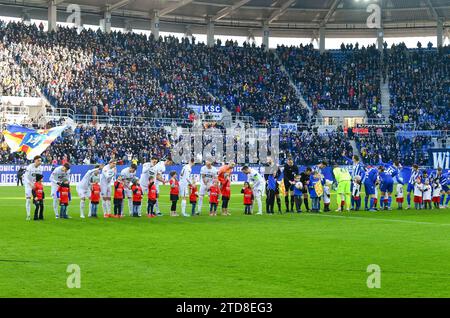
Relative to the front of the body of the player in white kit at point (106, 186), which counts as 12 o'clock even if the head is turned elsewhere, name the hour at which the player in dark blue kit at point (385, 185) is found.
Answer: The player in dark blue kit is roughly at 10 o'clock from the player in white kit.

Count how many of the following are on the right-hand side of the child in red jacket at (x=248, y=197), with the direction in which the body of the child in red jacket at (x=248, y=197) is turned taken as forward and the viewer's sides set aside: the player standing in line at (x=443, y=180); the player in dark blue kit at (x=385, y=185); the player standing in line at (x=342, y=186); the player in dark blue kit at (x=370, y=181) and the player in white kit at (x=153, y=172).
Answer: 1

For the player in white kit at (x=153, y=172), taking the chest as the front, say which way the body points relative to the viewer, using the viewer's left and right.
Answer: facing the viewer and to the right of the viewer

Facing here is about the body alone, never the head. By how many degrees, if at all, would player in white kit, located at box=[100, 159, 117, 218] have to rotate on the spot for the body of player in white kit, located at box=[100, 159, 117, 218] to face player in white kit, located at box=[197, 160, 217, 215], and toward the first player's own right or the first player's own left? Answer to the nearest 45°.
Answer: approximately 45° to the first player's own left

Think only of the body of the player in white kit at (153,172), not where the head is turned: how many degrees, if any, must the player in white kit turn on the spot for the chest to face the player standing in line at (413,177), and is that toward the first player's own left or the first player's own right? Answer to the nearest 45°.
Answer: approximately 45° to the first player's own left

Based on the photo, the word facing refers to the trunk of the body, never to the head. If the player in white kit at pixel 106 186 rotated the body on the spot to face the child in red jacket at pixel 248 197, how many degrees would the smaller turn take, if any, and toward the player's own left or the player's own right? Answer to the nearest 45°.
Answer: approximately 45° to the player's own left

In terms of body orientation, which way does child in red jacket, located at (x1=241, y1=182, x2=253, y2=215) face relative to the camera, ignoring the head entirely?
toward the camera

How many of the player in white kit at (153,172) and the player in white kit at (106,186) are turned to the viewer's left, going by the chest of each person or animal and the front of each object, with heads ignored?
0

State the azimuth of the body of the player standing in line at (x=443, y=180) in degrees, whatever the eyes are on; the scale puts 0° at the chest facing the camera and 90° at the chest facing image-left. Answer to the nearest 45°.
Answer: approximately 45°

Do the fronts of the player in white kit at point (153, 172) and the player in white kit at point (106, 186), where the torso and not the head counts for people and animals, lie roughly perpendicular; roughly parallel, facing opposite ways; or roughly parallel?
roughly parallel

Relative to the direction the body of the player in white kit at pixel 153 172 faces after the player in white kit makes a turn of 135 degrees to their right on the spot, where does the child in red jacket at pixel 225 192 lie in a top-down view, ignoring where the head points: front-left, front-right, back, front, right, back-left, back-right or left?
back

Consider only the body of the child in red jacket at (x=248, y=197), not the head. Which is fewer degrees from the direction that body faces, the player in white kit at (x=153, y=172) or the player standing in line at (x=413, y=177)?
the player in white kit

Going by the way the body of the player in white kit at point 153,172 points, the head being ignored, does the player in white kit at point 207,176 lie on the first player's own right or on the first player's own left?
on the first player's own left
